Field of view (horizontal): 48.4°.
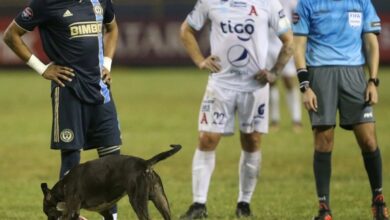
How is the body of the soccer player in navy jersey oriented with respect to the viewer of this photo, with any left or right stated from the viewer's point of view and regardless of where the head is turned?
facing the viewer and to the right of the viewer

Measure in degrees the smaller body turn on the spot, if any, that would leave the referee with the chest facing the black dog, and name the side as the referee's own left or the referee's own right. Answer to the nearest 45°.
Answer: approximately 45° to the referee's own right

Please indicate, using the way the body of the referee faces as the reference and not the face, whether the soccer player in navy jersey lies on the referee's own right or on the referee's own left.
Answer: on the referee's own right

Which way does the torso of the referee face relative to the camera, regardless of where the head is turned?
toward the camera

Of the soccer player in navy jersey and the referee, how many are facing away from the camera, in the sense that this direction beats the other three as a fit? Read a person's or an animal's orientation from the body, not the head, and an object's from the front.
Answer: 0
